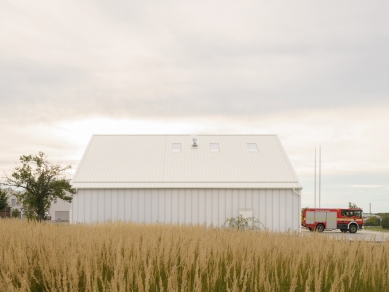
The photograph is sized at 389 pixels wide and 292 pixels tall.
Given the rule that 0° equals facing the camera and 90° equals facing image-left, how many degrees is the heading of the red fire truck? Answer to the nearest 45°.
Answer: approximately 270°

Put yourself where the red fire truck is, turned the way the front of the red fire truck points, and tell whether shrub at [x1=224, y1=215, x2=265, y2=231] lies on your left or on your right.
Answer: on your right

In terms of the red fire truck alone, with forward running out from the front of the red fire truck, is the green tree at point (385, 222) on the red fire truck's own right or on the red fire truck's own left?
on the red fire truck's own left
